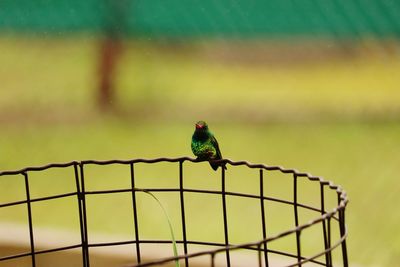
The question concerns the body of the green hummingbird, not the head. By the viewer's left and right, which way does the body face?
facing the viewer and to the left of the viewer
